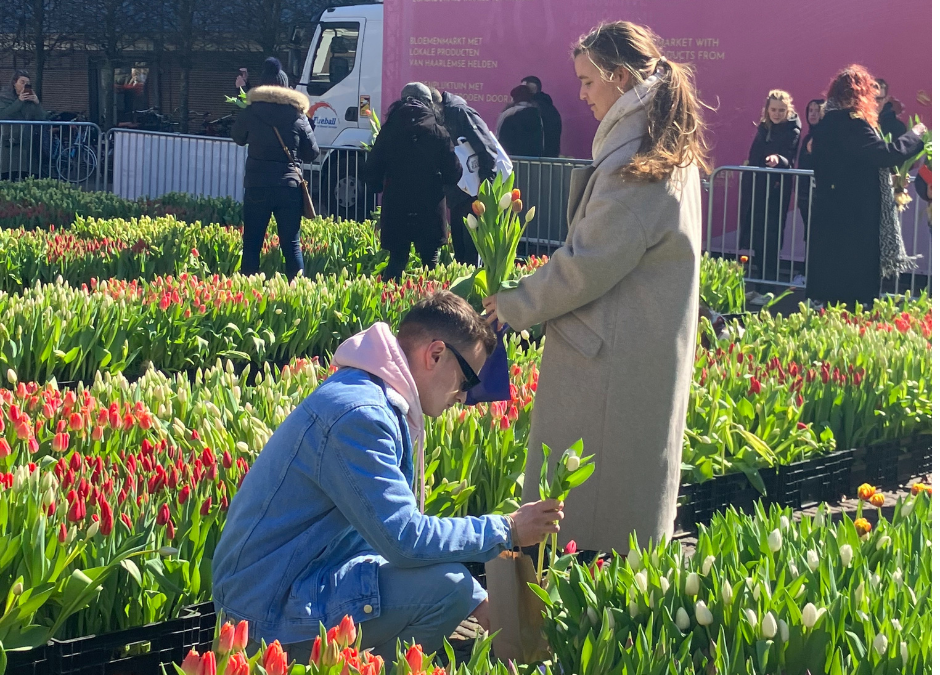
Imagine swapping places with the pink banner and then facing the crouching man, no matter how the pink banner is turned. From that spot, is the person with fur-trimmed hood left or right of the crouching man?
right

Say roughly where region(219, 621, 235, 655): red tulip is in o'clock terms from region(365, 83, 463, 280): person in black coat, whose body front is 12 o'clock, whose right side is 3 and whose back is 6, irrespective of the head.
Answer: The red tulip is roughly at 6 o'clock from the person in black coat.

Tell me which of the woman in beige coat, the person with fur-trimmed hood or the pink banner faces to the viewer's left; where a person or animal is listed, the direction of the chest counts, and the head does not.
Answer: the woman in beige coat

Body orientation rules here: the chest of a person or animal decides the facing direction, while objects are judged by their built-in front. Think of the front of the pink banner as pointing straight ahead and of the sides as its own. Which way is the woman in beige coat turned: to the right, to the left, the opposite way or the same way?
to the right

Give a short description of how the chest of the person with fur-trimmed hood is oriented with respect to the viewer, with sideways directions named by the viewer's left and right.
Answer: facing away from the viewer

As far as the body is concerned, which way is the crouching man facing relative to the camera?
to the viewer's right

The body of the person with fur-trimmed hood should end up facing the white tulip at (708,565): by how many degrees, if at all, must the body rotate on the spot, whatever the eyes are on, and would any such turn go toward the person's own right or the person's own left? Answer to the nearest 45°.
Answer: approximately 180°

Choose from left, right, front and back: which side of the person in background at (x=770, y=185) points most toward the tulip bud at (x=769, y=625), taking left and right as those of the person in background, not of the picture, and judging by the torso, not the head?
front

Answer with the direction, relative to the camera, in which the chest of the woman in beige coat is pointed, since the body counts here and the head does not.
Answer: to the viewer's left

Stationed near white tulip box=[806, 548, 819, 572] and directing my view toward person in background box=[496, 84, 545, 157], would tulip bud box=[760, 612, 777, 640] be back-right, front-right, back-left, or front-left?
back-left

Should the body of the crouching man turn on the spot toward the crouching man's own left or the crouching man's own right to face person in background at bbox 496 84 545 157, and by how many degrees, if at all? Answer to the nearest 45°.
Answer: approximately 90° to the crouching man's own left

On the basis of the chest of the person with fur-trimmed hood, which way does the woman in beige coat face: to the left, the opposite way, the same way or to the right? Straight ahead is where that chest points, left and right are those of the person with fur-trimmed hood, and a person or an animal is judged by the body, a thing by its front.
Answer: to the left

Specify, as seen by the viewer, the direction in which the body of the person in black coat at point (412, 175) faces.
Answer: away from the camera

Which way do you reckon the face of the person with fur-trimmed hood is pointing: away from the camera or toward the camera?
away from the camera

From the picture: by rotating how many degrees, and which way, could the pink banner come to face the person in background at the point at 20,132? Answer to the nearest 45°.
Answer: approximately 135° to its right

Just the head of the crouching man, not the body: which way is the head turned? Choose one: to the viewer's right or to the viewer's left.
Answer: to the viewer's right
